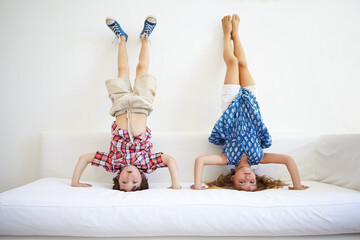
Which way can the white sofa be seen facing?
toward the camera
